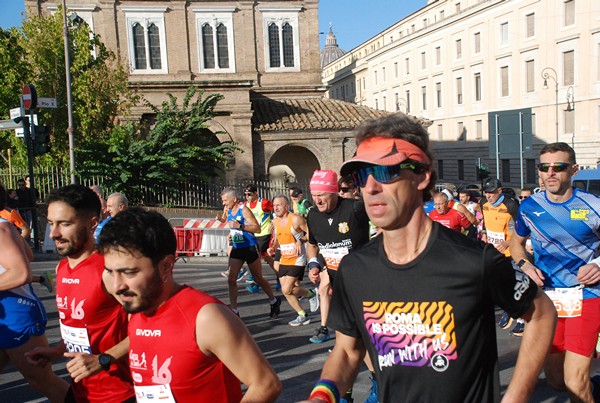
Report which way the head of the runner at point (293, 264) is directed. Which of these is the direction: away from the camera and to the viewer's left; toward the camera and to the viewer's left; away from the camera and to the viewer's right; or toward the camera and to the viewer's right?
toward the camera and to the viewer's left

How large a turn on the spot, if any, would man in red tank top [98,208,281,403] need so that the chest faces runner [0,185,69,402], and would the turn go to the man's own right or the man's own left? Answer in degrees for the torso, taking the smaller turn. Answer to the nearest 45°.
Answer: approximately 90° to the man's own right

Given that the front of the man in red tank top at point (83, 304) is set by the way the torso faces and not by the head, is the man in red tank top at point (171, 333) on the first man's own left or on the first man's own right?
on the first man's own left

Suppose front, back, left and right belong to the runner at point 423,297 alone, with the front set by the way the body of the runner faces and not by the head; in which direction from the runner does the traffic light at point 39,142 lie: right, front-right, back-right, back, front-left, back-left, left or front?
right

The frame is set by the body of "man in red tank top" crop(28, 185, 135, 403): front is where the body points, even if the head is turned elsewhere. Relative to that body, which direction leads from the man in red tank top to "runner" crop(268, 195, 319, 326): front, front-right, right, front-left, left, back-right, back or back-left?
back

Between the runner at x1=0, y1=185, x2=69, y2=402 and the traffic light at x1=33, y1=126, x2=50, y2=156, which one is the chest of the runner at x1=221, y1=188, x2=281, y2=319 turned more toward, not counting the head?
the runner

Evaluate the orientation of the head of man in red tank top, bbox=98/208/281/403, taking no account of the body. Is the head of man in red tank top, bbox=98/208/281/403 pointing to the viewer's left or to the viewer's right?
to the viewer's left

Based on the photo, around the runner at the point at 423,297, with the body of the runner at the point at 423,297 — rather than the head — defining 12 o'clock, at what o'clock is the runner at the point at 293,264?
the runner at the point at 293,264 is roughly at 4 o'clock from the runner at the point at 423,297.

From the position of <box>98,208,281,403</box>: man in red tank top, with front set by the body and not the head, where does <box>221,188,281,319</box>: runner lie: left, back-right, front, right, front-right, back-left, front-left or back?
back-right
